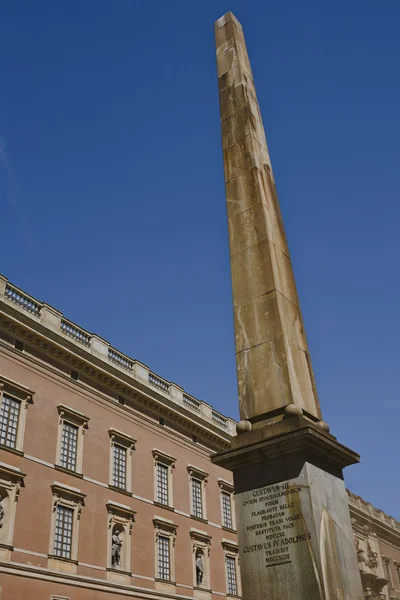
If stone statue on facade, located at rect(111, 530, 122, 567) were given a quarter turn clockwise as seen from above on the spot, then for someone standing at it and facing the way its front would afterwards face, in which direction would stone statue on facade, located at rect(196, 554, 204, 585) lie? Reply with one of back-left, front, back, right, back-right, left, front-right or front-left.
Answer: back

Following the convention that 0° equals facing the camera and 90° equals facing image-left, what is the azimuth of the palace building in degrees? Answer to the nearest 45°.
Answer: approximately 315°
